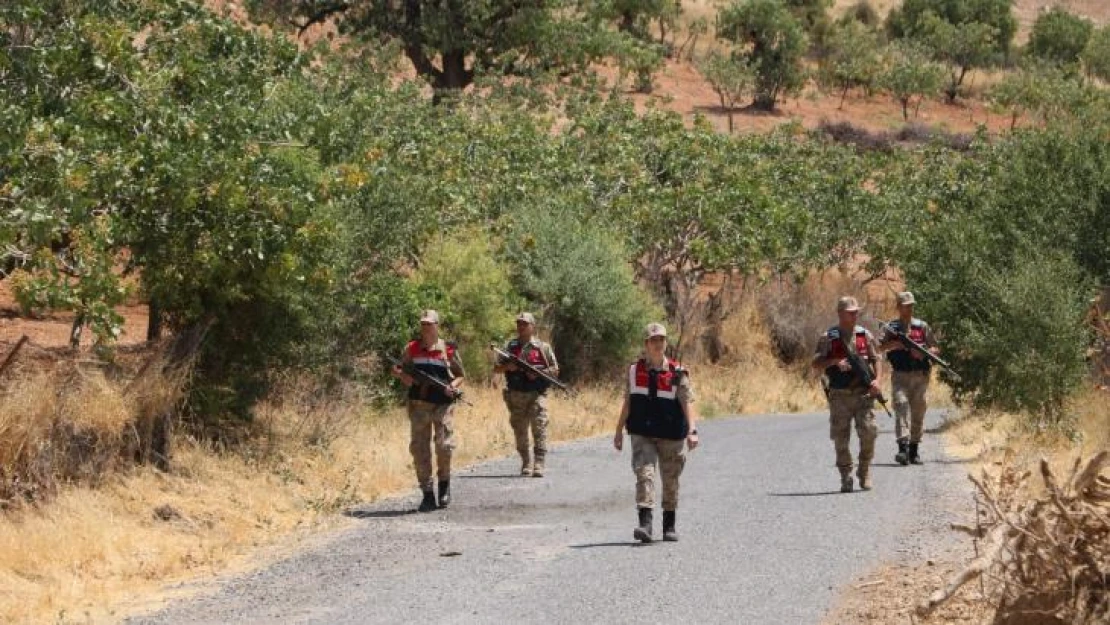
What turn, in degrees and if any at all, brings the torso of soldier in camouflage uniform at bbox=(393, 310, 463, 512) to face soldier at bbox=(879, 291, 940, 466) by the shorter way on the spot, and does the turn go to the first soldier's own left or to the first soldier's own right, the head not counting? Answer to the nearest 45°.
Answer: approximately 135° to the first soldier's own left

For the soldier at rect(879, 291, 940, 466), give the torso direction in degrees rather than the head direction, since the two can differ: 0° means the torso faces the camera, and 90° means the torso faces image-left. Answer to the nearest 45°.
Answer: approximately 0°

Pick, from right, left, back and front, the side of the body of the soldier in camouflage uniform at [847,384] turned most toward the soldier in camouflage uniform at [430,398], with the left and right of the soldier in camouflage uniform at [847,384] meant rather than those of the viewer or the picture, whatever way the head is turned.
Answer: right

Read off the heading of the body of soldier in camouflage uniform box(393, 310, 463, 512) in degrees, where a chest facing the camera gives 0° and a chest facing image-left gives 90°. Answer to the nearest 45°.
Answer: approximately 0°

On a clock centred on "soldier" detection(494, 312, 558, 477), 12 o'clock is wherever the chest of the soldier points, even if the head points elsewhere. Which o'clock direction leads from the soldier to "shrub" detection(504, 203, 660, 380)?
The shrub is roughly at 6 o'clock from the soldier.

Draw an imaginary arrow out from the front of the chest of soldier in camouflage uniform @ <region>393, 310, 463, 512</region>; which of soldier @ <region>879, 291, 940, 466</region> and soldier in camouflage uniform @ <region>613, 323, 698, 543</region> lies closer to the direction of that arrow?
the soldier in camouflage uniform

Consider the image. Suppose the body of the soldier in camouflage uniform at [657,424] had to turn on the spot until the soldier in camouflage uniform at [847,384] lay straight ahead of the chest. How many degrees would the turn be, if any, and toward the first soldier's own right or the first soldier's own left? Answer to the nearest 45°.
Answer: approximately 135° to the first soldier's own left

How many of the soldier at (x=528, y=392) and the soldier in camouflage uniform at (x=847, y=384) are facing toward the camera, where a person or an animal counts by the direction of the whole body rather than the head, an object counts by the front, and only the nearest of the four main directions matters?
2

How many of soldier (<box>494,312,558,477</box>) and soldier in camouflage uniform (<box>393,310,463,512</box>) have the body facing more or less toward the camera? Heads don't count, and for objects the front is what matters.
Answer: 2
